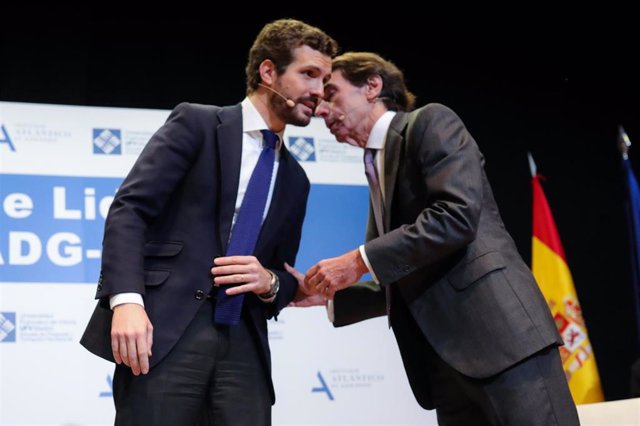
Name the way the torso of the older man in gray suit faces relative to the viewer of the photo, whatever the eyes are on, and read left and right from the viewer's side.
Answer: facing to the left of the viewer

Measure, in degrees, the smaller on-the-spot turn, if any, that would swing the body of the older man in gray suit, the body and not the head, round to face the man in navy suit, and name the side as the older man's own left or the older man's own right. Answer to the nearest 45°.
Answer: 0° — they already face them

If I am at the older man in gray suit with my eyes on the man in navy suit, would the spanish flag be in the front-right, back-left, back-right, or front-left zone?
back-right

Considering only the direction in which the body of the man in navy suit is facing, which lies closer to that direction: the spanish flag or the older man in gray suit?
the older man in gray suit

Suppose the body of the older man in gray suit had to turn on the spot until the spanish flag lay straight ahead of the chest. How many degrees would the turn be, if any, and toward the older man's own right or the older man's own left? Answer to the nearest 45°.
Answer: approximately 90° to the older man's own right

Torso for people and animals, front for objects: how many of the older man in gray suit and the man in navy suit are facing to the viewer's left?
1

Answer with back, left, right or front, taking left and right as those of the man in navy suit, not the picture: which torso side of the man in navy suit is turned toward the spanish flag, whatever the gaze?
left
